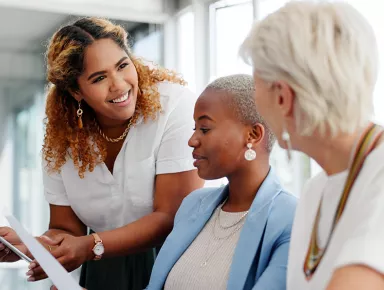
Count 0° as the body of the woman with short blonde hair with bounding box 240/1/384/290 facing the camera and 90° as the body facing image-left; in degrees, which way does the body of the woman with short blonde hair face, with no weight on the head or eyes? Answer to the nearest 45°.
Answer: approximately 90°

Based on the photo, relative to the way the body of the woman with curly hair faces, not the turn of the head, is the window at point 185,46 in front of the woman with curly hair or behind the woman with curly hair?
behind

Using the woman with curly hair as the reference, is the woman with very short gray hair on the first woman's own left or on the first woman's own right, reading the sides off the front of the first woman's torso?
on the first woman's own left

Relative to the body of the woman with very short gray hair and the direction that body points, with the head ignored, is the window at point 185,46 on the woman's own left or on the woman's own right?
on the woman's own right

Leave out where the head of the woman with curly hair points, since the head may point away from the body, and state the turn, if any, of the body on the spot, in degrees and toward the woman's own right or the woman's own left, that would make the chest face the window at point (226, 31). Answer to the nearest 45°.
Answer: approximately 180°

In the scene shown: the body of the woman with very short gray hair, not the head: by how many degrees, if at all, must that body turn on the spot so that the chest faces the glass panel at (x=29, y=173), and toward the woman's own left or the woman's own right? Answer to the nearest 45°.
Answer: approximately 90° to the woman's own right

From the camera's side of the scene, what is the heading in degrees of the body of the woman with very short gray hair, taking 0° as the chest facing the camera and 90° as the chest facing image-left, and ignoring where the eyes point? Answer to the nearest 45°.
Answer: approximately 45°

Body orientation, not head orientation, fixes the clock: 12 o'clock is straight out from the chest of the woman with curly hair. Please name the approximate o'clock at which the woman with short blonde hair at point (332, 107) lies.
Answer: The woman with short blonde hair is roughly at 10 o'clock from the woman with curly hair.

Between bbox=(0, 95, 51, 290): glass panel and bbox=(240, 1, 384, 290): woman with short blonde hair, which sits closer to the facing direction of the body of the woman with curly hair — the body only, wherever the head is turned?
the woman with short blonde hair

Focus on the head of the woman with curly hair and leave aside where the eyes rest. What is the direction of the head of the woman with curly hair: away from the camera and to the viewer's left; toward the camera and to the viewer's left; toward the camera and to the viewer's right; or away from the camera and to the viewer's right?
toward the camera and to the viewer's right
